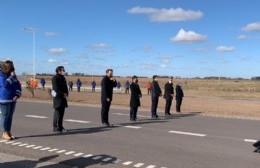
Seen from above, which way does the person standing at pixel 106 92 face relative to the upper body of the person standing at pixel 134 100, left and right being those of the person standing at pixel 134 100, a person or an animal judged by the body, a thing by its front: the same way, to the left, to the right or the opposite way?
the same way

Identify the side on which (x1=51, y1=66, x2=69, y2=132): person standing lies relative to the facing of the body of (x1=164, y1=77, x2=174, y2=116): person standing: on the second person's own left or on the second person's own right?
on the second person's own right

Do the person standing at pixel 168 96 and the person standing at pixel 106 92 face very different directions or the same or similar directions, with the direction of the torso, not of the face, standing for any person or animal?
same or similar directions

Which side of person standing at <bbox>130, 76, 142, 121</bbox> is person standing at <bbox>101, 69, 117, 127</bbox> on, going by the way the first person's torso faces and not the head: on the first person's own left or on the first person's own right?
on the first person's own right

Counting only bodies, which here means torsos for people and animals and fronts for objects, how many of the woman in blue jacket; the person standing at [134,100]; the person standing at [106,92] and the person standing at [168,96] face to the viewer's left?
0

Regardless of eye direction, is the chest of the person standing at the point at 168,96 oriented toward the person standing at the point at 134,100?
no

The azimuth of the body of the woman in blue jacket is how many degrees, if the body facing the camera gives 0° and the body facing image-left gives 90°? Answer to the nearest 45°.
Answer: approximately 270°

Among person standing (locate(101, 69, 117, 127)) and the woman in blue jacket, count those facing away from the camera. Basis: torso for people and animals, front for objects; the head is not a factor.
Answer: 0

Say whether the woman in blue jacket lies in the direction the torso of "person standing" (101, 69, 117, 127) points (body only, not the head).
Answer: no

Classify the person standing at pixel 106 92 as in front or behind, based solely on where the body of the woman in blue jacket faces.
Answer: in front

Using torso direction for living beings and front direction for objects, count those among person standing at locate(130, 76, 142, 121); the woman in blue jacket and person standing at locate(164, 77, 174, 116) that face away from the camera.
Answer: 0

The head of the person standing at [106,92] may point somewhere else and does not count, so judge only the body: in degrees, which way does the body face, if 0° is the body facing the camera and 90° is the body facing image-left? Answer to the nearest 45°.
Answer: approximately 315°
